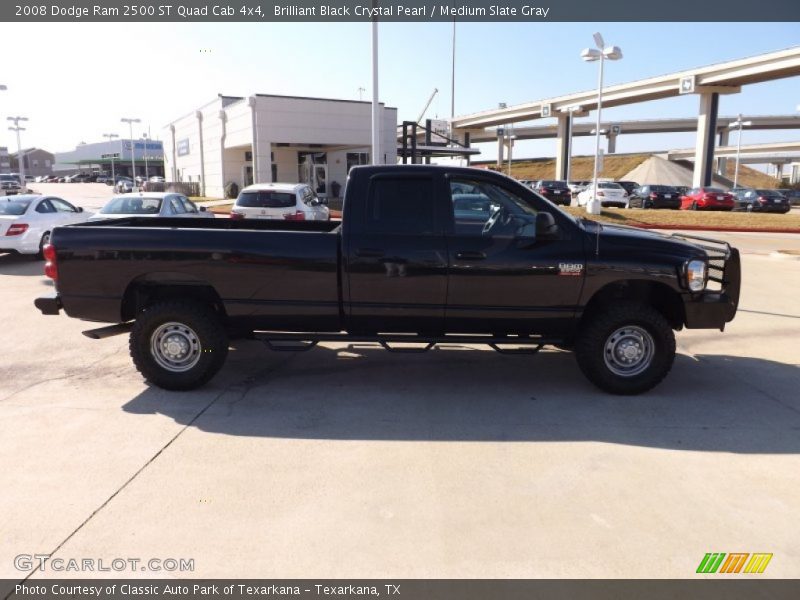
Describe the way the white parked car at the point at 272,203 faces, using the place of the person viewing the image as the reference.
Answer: facing away from the viewer and to the right of the viewer

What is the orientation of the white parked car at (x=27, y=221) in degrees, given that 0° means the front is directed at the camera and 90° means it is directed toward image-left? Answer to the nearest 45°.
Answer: approximately 225°

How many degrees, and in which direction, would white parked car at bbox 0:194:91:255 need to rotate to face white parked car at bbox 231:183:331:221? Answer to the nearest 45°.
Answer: approximately 45° to its right

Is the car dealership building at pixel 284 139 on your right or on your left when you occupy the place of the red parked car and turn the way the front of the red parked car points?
on your left

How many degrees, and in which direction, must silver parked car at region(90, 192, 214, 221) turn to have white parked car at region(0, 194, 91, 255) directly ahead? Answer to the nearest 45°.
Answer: approximately 135° to its left

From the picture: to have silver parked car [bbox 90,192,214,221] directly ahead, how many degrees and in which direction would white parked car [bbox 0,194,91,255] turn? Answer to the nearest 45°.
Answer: approximately 45° to its right

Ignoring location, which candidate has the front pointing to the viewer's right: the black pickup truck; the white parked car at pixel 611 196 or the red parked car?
the black pickup truck

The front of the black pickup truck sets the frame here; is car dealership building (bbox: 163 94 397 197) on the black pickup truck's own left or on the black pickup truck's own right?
on the black pickup truck's own left

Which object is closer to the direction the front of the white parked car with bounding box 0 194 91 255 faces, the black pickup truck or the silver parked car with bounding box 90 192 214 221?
the silver parked car

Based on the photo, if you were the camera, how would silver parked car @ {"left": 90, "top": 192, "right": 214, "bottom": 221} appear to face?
facing away from the viewer and to the right of the viewer

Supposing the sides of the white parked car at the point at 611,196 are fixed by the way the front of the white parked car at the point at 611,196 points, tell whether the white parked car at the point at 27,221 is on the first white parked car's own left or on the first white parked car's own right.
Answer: on the first white parked car's own left

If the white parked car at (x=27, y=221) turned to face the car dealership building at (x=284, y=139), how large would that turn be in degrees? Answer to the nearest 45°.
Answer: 0° — it already faces it

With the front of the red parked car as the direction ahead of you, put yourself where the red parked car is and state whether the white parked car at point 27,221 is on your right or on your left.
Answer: on your left

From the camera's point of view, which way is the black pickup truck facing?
to the viewer's right
